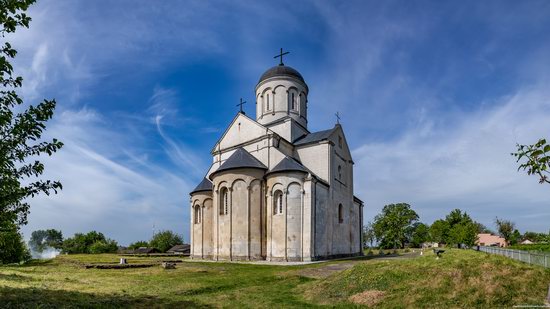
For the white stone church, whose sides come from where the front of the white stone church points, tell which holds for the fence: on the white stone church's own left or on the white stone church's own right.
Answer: on the white stone church's own right

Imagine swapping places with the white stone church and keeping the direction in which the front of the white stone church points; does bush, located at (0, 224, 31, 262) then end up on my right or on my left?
on my left

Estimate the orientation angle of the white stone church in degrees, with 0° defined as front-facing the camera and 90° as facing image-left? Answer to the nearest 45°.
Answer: approximately 225°
